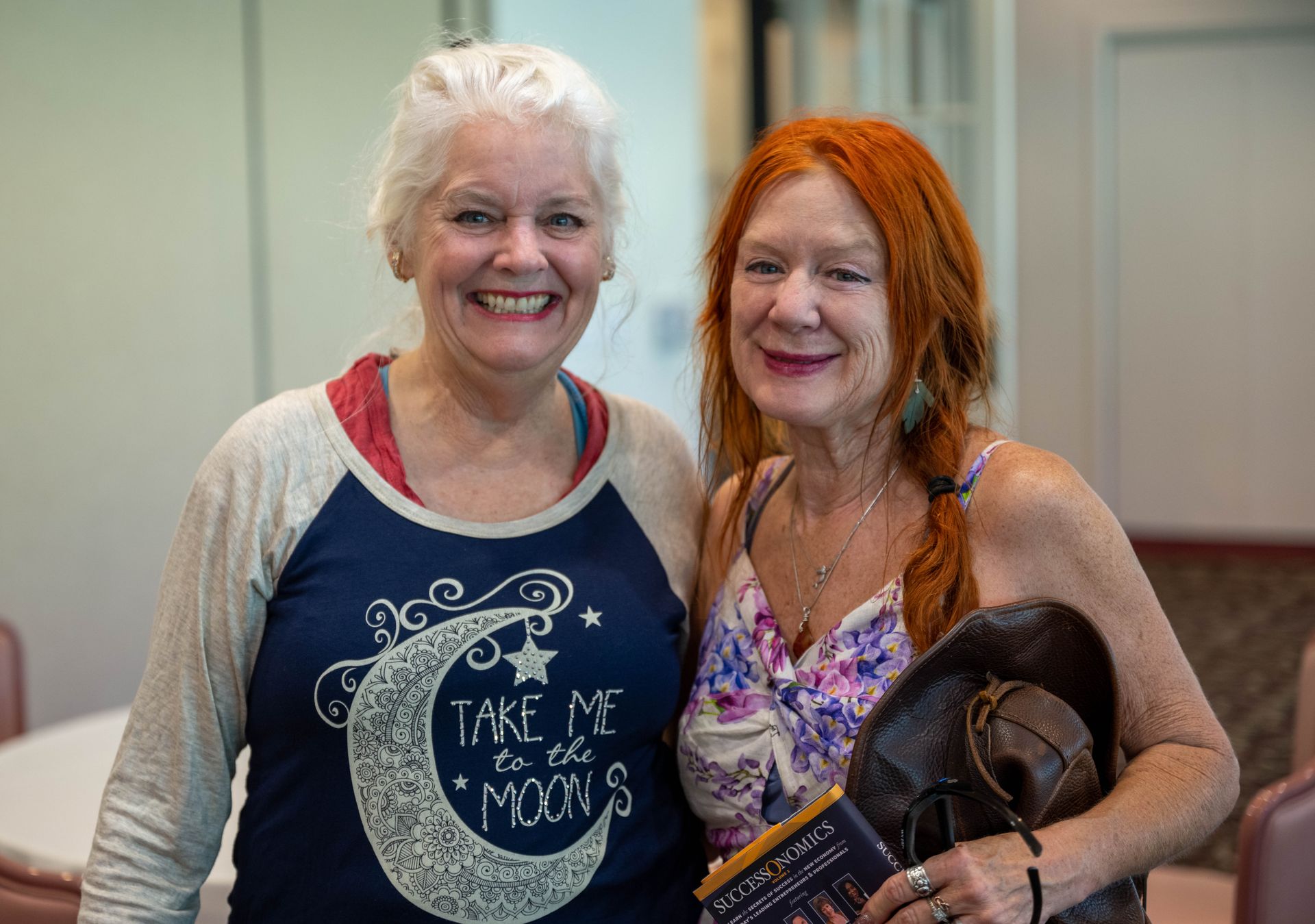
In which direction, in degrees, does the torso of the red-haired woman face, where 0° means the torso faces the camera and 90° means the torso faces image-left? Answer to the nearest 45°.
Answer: approximately 45°

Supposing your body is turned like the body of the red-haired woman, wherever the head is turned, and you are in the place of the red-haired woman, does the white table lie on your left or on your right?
on your right

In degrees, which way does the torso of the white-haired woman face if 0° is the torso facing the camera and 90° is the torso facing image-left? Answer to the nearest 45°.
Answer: approximately 0°

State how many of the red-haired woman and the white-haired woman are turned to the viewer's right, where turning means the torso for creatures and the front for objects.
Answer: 0
